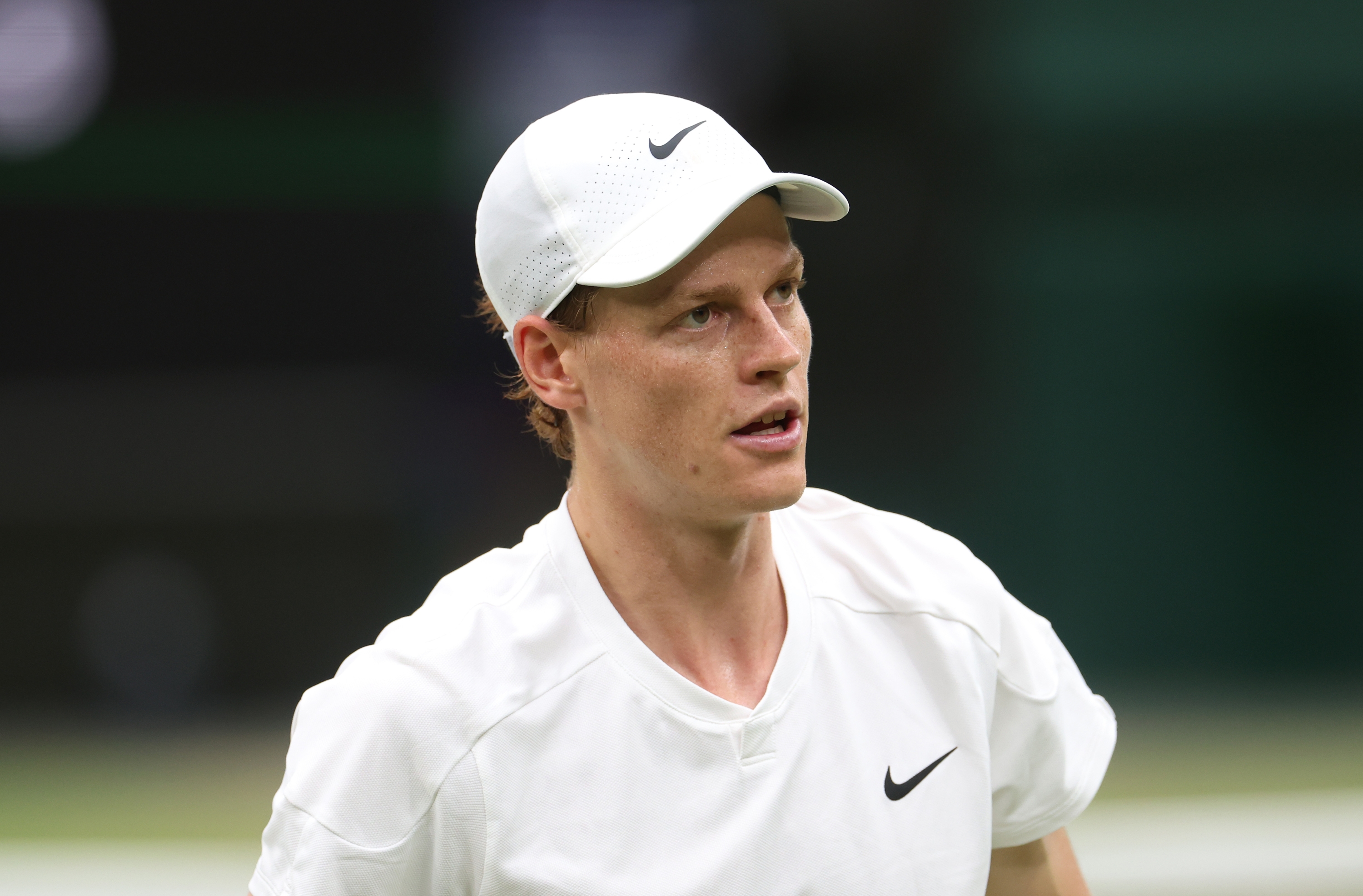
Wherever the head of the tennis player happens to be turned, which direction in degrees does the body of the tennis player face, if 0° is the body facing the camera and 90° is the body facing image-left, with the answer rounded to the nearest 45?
approximately 315°

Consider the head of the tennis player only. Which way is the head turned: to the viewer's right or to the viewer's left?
to the viewer's right
